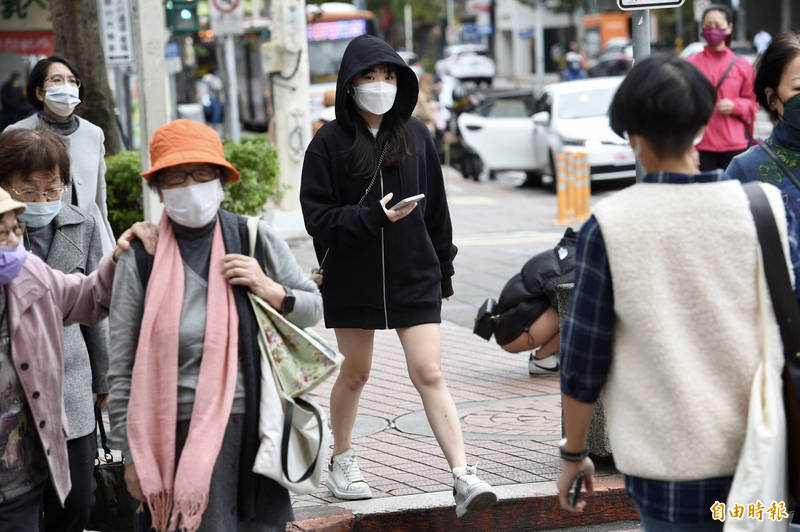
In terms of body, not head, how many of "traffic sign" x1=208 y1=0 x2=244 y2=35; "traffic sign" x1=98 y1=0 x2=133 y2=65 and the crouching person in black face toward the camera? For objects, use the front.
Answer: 2

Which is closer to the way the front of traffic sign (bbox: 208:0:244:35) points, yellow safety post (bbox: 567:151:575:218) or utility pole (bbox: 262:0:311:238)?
the utility pole

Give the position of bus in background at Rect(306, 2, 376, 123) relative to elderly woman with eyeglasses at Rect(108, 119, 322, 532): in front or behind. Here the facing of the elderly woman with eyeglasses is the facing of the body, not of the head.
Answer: behind

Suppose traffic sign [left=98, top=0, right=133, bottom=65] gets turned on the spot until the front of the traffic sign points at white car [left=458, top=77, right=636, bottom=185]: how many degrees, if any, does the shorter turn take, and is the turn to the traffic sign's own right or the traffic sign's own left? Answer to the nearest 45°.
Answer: approximately 90° to the traffic sign's own left

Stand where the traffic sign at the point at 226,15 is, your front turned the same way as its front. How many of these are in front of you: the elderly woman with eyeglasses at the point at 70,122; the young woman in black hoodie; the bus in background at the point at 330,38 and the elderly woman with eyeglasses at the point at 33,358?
3

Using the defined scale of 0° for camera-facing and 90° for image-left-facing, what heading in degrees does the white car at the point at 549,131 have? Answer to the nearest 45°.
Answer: approximately 315°

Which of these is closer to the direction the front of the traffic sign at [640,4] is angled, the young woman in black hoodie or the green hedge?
the young woman in black hoodie

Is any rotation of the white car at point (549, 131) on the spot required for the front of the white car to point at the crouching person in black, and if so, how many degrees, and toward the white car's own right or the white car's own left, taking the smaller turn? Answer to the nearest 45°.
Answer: approximately 45° to the white car's own right

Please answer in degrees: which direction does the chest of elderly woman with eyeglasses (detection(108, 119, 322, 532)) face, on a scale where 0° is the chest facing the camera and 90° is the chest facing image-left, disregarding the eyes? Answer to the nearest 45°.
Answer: approximately 0°

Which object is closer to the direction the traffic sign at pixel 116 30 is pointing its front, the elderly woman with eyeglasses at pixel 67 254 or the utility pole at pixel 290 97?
the elderly woman with eyeglasses

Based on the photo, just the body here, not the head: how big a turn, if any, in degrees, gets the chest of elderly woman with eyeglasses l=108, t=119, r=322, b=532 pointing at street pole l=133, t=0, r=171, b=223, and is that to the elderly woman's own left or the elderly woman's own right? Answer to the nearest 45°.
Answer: approximately 180°
